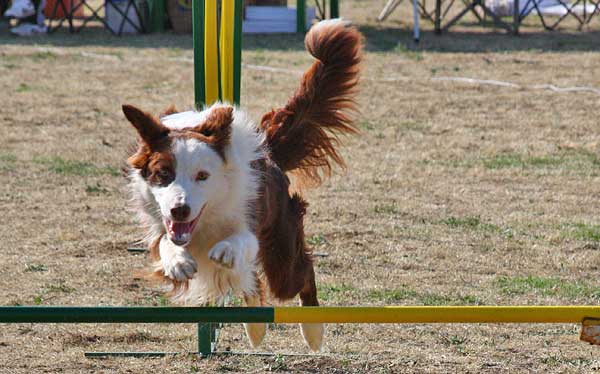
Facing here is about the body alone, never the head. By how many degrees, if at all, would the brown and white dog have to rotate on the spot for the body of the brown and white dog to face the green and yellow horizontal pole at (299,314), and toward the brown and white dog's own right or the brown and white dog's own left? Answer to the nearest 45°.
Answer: approximately 45° to the brown and white dog's own left

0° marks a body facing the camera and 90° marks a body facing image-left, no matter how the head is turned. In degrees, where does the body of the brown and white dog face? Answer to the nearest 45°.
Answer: approximately 45°
